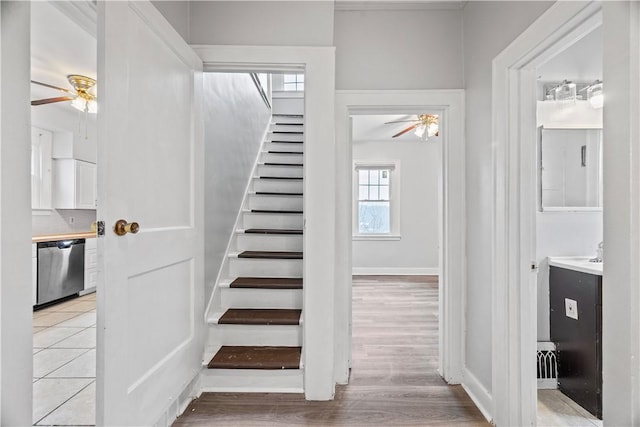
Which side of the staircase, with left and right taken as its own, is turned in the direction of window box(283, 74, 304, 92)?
back

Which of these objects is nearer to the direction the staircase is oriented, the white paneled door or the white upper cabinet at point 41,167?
the white paneled door

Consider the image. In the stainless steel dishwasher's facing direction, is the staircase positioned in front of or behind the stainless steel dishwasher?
in front

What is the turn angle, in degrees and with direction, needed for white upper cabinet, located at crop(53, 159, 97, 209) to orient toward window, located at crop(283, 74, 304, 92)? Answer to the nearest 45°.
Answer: approximately 45° to its left

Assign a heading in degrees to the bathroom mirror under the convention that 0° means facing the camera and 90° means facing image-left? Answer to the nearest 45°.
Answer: approximately 0°

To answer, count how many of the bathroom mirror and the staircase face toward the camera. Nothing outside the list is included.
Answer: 2

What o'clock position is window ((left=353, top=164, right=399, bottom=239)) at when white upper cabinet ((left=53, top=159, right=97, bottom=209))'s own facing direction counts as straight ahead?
The window is roughly at 11 o'clock from the white upper cabinet.

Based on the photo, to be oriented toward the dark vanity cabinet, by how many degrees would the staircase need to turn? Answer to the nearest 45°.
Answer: approximately 45° to its left

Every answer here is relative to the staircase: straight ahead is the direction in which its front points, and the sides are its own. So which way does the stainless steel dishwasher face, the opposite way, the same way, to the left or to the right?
to the left
